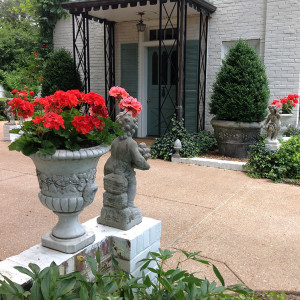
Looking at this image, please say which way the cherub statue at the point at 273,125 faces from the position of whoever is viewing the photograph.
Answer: facing the viewer and to the left of the viewer

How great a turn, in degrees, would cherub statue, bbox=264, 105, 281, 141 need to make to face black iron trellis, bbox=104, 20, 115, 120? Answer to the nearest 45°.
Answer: approximately 90° to its right

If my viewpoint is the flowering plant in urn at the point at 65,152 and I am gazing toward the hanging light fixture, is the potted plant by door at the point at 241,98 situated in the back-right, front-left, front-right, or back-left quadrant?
front-right

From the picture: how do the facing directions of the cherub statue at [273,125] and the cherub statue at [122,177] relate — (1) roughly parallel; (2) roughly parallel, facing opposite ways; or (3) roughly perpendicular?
roughly parallel, facing opposite ways

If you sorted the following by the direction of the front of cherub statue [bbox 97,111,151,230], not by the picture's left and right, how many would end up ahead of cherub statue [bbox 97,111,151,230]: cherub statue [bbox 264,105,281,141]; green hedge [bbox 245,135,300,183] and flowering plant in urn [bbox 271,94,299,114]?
3

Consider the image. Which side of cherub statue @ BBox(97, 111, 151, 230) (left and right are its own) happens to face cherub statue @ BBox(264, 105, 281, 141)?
front

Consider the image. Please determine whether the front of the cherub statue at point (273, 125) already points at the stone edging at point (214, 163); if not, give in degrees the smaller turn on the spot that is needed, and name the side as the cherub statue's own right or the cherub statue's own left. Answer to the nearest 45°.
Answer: approximately 45° to the cherub statue's own right

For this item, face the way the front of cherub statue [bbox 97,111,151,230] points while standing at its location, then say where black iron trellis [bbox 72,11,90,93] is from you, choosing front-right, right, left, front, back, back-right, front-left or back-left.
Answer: front-left

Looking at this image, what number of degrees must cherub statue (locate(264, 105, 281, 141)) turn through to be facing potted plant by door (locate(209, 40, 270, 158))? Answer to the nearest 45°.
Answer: approximately 90° to its right

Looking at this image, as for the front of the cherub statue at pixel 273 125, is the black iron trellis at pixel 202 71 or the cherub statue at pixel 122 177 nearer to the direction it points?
the cherub statue

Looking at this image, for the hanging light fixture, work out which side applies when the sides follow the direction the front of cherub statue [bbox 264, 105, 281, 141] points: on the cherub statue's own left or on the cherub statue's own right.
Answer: on the cherub statue's own right
